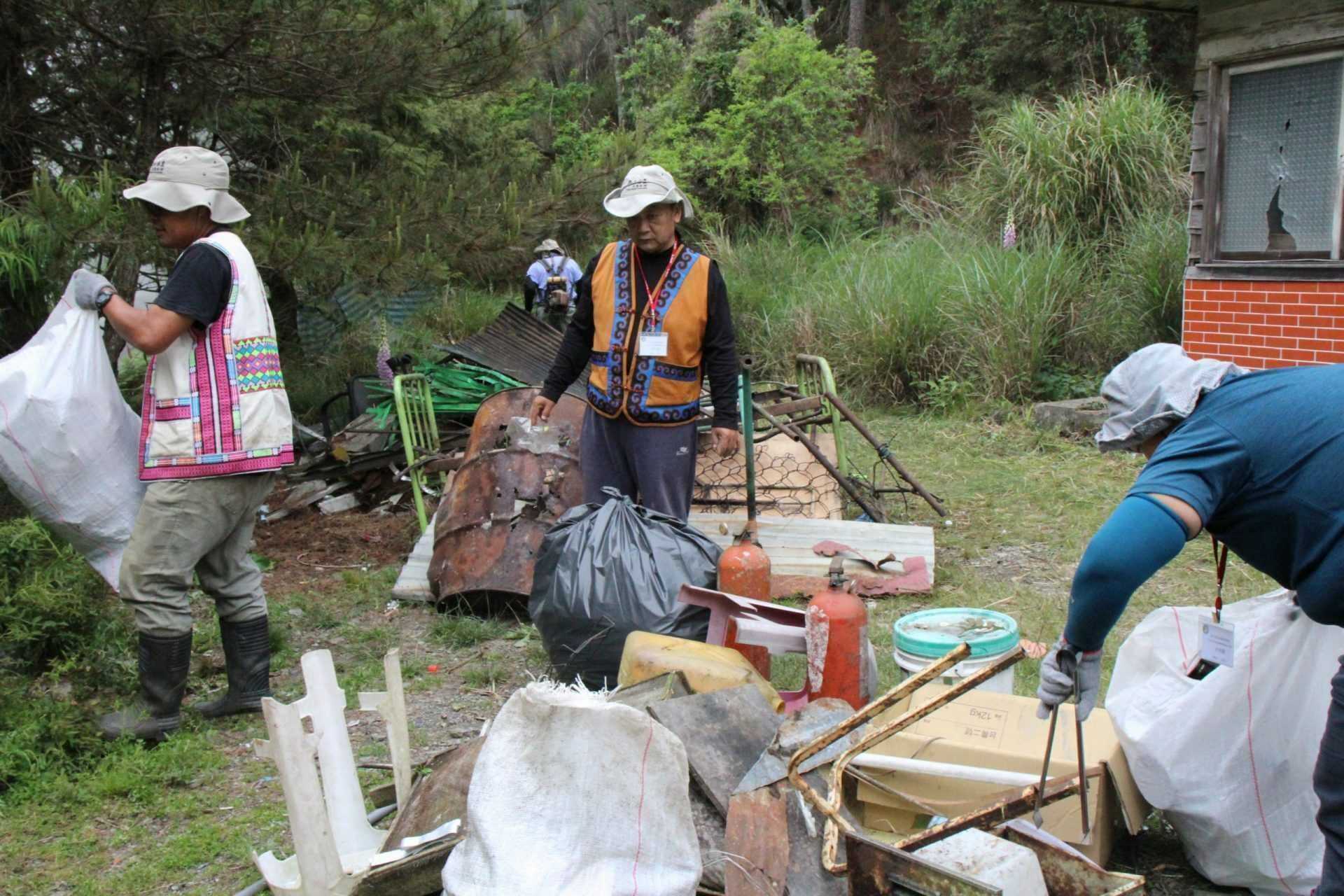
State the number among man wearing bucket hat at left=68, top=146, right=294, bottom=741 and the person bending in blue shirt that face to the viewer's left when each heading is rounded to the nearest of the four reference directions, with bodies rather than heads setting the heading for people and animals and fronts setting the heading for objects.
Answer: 2

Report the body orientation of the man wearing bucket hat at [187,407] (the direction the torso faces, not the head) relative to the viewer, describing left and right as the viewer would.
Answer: facing to the left of the viewer

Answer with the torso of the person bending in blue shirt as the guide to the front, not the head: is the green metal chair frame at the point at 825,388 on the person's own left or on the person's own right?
on the person's own right

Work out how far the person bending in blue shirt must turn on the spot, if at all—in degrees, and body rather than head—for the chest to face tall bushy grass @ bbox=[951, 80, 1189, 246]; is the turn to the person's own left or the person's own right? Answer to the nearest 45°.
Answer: approximately 90° to the person's own right

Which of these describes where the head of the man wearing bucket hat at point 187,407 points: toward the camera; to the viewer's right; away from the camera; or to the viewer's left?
to the viewer's left

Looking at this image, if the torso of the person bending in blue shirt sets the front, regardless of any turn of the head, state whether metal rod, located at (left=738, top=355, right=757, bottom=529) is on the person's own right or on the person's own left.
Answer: on the person's own right

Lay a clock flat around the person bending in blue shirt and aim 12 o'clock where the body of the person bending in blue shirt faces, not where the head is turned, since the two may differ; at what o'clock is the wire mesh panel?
The wire mesh panel is roughly at 2 o'clock from the person bending in blue shirt.

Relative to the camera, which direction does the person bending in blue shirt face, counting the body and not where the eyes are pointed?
to the viewer's left

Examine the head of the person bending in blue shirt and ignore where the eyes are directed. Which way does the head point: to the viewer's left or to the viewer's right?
to the viewer's left

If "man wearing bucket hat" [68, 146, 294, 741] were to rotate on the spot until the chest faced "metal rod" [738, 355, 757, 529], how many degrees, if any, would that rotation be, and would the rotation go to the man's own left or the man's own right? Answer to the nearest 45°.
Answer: approximately 180°

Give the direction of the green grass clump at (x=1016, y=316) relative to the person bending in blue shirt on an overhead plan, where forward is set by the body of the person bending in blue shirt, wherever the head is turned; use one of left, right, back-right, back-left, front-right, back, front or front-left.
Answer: right

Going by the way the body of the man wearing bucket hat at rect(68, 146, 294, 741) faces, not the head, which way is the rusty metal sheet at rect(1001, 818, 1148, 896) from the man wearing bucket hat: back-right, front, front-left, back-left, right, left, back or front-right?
back-left
